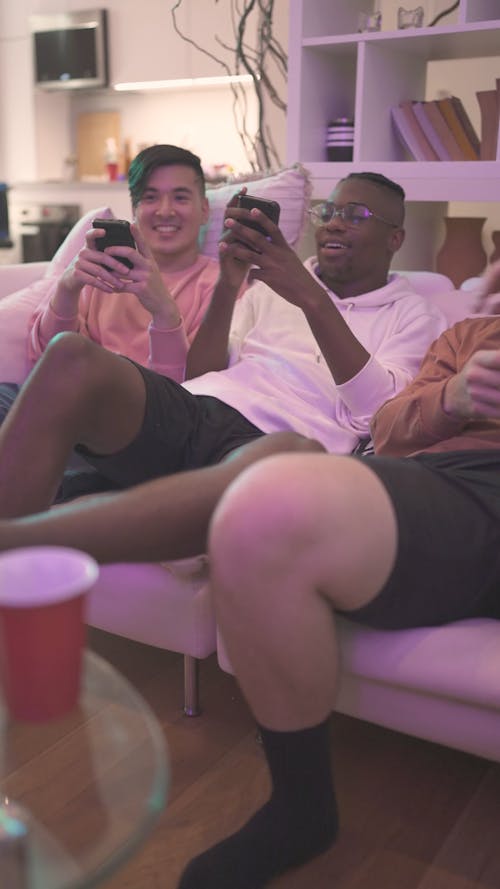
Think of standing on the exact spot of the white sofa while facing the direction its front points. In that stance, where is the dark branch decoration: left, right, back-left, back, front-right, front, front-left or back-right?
back-right

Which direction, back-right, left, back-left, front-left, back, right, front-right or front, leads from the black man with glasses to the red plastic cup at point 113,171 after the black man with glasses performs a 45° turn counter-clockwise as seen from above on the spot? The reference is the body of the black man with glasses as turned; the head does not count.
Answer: back

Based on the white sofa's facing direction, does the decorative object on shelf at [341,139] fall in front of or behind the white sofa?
behind

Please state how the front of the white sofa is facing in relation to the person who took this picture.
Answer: facing the viewer and to the left of the viewer

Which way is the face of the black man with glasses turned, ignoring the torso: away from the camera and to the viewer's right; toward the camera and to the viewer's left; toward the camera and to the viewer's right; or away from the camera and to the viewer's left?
toward the camera and to the viewer's left

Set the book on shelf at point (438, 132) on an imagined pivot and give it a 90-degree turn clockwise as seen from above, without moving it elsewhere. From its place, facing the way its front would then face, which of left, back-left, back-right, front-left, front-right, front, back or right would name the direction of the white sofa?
left

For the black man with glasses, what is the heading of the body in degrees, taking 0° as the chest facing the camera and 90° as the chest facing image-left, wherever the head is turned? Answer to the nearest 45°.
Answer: approximately 45°

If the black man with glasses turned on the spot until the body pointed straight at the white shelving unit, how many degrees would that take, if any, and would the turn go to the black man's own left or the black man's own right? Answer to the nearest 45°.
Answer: approximately 135° to the black man's own right

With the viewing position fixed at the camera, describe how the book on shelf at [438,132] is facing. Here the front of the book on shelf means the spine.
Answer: facing the viewer

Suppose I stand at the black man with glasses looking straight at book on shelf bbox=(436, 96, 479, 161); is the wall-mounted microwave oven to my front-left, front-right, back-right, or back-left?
front-left
